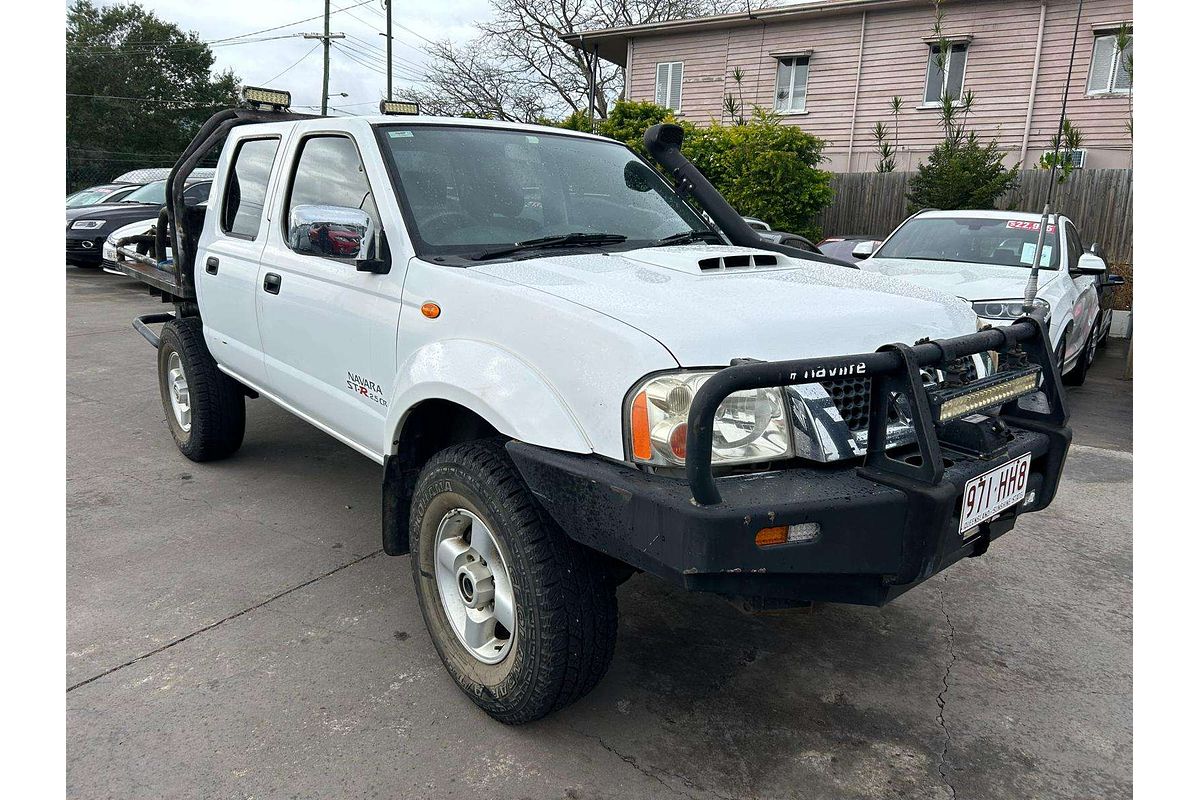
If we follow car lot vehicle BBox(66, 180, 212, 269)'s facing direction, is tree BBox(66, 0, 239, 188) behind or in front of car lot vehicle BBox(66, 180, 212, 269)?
behind

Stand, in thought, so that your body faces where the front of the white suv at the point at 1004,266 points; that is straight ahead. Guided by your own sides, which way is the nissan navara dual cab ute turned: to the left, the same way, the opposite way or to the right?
to the left

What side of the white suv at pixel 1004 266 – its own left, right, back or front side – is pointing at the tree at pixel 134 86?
right

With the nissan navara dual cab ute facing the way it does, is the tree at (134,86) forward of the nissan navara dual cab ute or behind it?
behind

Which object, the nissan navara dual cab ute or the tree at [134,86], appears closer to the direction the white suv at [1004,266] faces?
the nissan navara dual cab ute

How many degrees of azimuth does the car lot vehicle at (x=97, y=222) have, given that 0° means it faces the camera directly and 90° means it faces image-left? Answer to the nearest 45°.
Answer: approximately 45°

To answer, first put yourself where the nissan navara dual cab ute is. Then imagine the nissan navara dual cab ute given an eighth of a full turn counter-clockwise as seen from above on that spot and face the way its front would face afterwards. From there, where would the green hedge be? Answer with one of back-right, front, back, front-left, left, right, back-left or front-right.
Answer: left

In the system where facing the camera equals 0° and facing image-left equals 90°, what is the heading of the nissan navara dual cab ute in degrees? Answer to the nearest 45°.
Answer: approximately 315°

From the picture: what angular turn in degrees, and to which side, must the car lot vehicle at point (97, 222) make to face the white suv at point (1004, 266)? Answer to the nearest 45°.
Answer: approximately 90° to its left

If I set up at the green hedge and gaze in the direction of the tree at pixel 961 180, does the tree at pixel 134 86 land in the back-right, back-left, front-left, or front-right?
back-left

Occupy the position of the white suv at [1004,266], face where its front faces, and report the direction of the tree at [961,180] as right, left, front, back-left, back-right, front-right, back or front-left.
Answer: back-right
